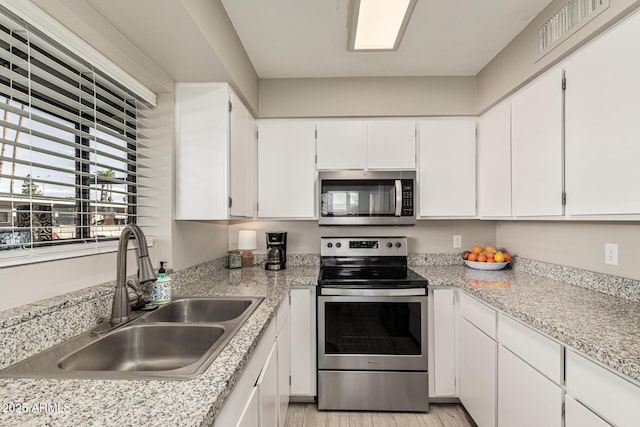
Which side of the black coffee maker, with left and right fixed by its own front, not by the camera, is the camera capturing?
front

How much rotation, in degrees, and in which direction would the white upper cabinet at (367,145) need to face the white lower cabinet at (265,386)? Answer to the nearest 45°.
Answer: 0° — it already faces it

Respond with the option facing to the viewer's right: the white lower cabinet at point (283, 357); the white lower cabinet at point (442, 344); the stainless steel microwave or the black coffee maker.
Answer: the white lower cabinet at point (283, 357)

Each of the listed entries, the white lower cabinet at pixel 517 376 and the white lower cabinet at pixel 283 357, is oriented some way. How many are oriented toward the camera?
0

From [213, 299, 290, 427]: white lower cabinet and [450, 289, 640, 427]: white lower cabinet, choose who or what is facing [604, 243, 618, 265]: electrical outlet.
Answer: [213, 299, 290, 427]: white lower cabinet

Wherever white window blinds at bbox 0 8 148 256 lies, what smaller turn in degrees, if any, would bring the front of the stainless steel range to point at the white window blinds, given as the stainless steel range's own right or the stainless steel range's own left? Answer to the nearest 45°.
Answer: approximately 45° to the stainless steel range's own right

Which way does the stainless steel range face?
toward the camera

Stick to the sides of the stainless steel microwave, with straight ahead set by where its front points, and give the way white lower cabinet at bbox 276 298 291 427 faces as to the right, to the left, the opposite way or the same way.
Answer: to the left

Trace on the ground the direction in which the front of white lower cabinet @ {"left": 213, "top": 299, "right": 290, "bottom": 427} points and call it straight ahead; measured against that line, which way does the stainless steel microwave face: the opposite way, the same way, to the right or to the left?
to the right

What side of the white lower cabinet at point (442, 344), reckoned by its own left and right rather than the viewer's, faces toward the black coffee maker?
right

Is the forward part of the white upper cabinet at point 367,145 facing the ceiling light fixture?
yes

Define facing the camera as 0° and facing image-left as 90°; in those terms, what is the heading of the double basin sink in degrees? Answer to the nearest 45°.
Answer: approximately 270°

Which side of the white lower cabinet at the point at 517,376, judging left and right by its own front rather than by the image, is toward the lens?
left

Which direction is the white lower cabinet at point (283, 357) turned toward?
to the viewer's right
